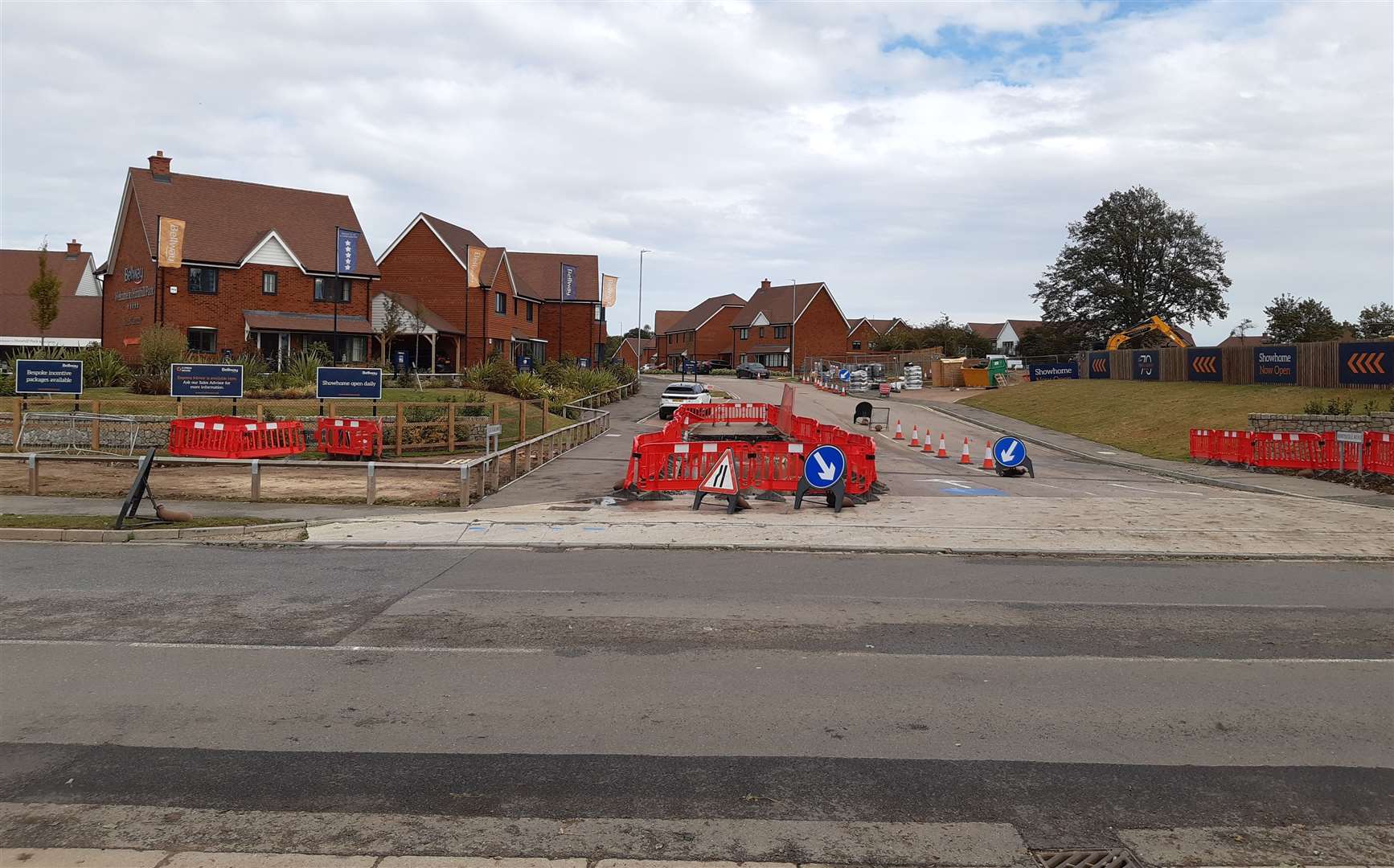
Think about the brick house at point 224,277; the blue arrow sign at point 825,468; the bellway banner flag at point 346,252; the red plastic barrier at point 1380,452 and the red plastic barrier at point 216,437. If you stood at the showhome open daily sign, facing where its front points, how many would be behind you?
2

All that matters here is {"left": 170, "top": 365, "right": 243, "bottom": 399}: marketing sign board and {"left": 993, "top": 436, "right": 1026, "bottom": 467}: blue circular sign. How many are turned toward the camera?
2

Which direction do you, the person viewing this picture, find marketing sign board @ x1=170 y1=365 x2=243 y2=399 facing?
facing the viewer

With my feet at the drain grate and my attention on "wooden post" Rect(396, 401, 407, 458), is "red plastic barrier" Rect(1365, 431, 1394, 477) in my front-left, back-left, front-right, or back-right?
front-right

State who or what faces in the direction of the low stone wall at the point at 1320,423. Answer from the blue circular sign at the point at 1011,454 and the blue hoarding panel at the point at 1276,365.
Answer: the blue hoarding panel

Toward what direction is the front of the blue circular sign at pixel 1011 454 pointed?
toward the camera

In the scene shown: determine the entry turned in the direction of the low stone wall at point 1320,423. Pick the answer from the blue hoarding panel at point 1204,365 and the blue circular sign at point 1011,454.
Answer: the blue hoarding panel

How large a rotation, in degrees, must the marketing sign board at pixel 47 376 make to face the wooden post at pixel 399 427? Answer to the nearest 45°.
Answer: approximately 45° to its left

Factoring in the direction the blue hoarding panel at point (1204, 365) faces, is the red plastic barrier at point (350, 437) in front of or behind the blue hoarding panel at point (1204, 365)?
in front

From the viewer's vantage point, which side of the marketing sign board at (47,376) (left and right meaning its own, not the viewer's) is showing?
front

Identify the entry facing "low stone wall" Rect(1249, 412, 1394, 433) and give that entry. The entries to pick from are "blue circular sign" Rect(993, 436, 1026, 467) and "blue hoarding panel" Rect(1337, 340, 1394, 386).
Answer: the blue hoarding panel

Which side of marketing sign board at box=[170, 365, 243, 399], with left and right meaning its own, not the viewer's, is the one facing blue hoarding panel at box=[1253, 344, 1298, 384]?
left

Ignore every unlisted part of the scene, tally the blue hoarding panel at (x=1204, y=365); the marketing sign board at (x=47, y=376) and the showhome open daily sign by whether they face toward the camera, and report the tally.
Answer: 3

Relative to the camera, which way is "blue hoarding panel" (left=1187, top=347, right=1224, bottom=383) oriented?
toward the camera

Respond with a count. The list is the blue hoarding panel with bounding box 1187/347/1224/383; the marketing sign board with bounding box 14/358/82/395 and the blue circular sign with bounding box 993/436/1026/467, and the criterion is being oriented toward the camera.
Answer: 3

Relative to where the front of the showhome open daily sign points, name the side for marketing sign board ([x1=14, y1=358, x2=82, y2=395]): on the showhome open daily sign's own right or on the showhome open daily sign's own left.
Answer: on the showhome open daily sign's own right

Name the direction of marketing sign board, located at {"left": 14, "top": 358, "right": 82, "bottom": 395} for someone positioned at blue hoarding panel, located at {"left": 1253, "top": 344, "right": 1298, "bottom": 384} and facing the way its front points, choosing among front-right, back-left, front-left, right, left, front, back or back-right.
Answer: front-right
